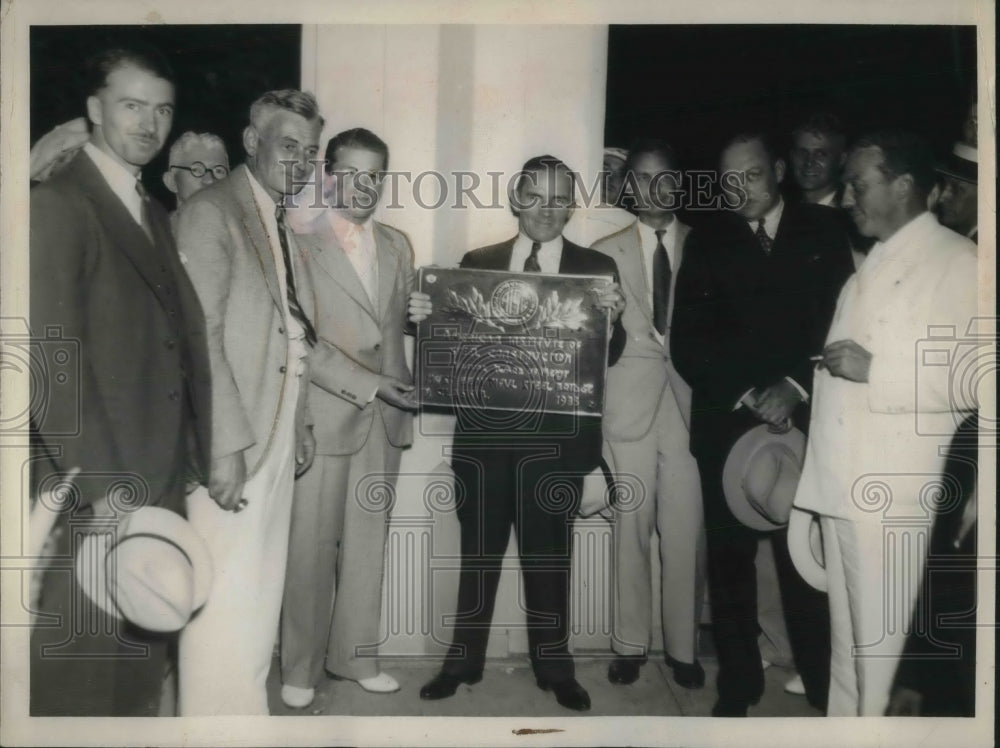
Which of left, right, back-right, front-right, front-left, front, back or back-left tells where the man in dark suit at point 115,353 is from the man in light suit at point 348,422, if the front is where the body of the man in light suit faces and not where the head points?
back-right

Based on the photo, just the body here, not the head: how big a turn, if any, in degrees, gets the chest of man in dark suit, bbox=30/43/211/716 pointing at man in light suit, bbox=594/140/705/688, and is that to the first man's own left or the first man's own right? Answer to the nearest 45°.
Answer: approximately 45° to the first man's own left

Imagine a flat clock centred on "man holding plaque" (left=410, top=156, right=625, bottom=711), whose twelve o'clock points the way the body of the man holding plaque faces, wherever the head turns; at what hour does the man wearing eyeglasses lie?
The man wearing eyeglasses is roughly at 3 o'clock from the man holding plaque.

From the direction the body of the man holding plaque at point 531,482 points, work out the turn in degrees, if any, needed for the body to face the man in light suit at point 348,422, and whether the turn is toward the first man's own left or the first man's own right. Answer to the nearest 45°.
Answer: approximately 90° to the first man's own right

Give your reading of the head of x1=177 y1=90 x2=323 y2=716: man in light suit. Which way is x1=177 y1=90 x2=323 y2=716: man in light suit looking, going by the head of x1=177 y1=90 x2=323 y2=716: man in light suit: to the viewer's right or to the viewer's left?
to the viewer's right

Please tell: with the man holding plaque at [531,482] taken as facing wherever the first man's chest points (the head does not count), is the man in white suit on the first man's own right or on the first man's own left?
on the first man's own left

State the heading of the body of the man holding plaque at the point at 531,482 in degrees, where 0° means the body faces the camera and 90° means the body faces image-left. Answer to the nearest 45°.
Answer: approximately 0°
